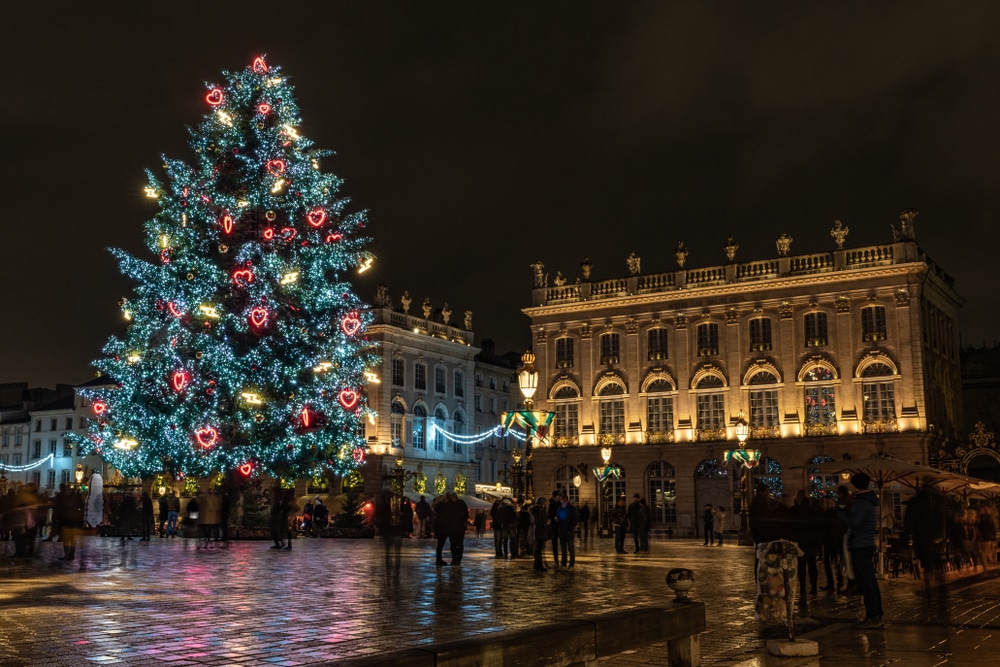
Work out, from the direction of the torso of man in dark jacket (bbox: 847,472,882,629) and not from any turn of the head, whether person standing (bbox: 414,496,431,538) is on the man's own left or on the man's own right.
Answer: on the man's own right

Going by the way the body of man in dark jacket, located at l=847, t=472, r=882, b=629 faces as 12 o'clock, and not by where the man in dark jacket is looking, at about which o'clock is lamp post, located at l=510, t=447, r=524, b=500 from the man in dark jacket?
The lamp post is roughly at 2 o'clock from the man in dark jacket.

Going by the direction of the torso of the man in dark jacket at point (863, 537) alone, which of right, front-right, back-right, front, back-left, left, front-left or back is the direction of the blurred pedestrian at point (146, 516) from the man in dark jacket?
front-right

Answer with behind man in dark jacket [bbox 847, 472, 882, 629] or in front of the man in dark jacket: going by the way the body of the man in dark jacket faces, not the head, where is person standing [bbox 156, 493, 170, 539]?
in front

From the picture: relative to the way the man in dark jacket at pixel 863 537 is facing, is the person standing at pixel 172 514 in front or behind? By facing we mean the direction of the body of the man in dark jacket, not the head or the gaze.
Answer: in front

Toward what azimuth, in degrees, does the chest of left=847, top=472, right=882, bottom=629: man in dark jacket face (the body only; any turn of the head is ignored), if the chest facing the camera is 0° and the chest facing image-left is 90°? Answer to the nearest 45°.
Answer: approximately 90°

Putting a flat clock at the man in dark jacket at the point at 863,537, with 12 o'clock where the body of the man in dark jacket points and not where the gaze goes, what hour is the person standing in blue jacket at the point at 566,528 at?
The person standing in blue jacket is roughly at 2 o'clock from the man in dark jacket.

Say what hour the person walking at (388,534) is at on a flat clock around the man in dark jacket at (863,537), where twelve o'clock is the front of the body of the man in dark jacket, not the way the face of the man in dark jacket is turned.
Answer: The person walking is roughly at 1 o'clock from the man in dark jacket.

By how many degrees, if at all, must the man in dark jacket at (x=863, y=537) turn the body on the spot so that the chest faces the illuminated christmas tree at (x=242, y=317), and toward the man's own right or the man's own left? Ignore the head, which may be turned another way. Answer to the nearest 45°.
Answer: approximately 45° to the man's own right
